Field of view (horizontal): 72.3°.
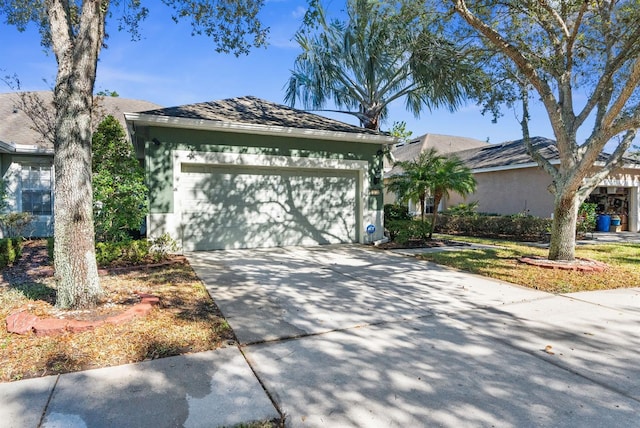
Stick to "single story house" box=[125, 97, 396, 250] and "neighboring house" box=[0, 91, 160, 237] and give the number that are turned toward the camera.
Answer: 2

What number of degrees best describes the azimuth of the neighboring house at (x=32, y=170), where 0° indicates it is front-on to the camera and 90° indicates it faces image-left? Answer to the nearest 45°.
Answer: approximately 0°

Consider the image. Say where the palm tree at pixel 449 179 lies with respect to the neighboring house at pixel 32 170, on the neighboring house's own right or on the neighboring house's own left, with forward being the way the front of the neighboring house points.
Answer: on the neighboring house's own left

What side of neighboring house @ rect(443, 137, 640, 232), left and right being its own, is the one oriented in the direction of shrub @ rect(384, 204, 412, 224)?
right

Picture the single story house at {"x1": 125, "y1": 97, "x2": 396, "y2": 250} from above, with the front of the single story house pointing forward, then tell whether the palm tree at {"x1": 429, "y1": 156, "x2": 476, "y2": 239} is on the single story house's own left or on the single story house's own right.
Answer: on the single story house's own left

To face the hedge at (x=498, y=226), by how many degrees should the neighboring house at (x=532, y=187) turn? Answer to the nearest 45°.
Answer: approximately 45° to its right
